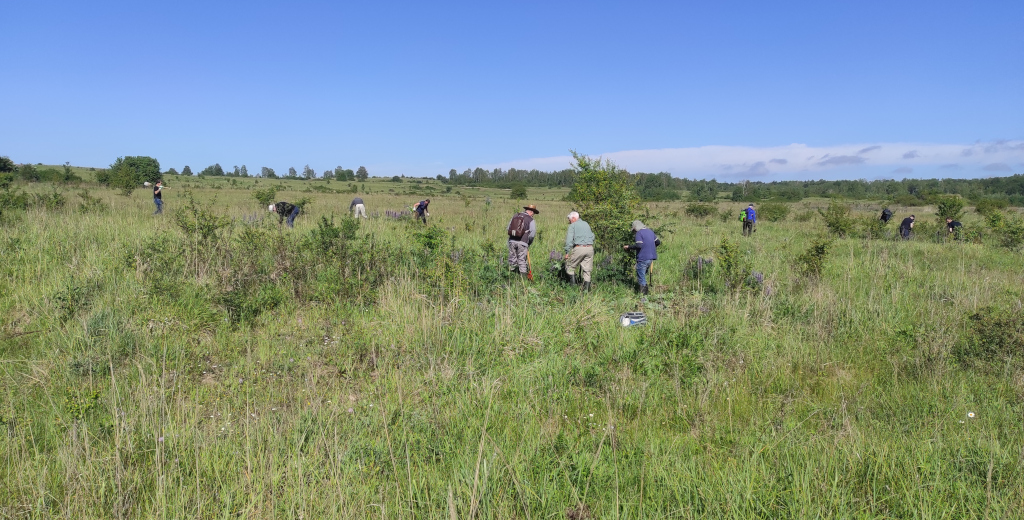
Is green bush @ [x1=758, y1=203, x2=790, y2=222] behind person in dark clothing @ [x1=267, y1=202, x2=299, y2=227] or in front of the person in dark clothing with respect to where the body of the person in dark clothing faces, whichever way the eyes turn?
behind

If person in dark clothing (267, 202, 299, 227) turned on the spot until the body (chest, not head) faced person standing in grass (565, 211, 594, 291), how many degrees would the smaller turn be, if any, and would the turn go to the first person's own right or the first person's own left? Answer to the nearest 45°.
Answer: approximately 135° to the first person's own left

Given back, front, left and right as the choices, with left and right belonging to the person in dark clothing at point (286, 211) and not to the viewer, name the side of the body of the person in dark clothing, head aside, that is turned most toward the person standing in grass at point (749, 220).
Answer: back

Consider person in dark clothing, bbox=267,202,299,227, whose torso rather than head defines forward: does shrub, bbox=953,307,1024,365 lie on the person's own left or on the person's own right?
on the person's own left

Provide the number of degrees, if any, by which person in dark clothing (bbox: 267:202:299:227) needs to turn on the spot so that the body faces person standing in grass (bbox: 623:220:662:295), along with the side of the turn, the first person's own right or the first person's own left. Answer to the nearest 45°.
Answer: approximately 135° to the first person's own left

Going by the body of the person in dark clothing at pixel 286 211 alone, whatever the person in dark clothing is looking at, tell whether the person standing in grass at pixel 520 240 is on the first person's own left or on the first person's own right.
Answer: on the first person's own left

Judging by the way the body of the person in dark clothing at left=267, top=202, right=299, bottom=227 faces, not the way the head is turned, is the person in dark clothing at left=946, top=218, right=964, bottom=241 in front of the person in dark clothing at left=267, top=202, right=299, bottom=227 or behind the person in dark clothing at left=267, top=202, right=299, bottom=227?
behind

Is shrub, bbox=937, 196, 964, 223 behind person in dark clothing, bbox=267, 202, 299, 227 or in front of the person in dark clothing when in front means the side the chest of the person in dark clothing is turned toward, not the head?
behind

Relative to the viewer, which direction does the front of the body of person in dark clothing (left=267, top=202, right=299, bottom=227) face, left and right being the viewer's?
facing to the left of the viewer

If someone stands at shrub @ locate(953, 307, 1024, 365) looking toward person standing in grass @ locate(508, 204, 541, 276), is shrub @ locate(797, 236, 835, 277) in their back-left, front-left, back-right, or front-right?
front-right

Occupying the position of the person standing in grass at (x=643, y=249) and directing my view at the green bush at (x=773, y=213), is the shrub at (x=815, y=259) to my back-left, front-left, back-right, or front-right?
front-right

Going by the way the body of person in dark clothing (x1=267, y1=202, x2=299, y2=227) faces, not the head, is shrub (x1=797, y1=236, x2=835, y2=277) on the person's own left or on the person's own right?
on the person's own left
